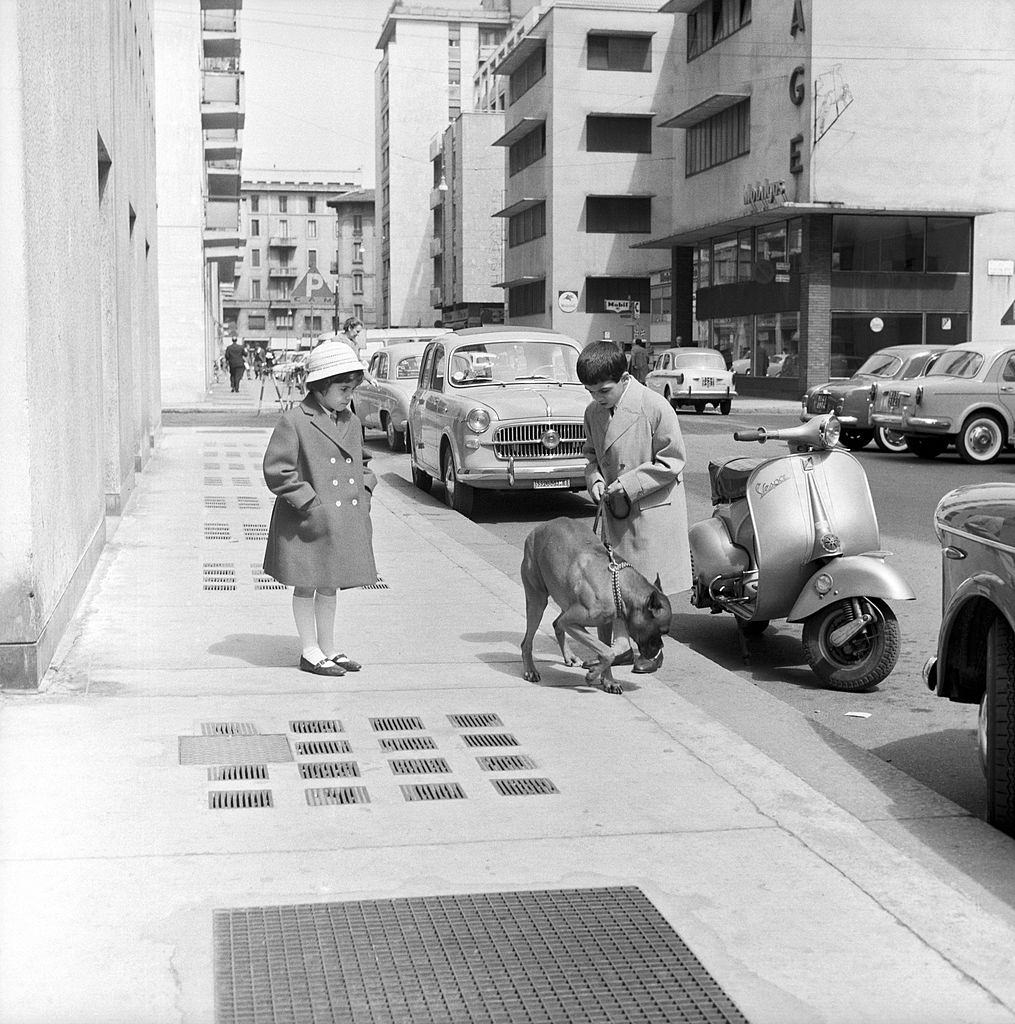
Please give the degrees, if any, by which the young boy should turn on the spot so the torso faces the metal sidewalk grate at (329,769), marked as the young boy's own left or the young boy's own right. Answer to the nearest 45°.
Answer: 0° — they already face it

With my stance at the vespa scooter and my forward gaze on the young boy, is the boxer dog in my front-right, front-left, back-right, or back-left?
front-left

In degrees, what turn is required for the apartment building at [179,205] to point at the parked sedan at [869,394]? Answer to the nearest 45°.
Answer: approximately 45° to its right

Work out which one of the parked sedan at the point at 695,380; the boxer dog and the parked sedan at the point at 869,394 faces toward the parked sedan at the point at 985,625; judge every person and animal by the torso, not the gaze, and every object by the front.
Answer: the boxer dog

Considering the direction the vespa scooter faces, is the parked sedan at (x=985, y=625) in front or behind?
in front

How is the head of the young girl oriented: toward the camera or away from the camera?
toward the camera

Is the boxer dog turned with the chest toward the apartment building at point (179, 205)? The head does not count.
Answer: no

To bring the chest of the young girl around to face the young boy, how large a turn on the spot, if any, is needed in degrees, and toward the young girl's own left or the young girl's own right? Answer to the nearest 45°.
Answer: approximately 45° to the young girl's own left

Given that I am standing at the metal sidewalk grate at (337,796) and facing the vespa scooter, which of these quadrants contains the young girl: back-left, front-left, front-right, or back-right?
front-left

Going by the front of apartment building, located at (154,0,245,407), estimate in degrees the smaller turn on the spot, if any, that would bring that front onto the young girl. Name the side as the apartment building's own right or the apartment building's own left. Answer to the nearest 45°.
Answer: approximately 90° to the apartment building's own right

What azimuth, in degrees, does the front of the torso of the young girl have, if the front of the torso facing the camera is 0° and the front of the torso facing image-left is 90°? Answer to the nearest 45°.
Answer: approximately 315°

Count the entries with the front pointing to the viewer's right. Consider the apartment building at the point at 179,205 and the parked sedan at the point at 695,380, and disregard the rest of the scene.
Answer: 1

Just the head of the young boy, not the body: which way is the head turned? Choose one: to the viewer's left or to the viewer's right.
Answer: to the viewer's left

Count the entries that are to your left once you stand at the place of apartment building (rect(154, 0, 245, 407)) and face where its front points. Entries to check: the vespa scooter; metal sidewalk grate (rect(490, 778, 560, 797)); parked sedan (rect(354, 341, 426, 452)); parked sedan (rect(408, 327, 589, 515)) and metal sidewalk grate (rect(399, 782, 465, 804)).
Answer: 0

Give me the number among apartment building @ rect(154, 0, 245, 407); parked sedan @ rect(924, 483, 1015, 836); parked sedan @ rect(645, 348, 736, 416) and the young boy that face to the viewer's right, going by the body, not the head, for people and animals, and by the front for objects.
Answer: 1
